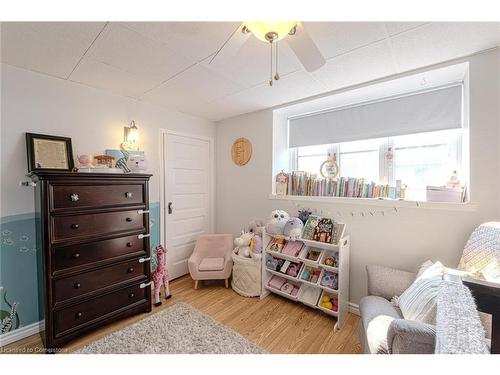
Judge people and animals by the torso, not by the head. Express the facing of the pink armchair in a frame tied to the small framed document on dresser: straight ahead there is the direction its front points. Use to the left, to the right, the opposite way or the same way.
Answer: to the right

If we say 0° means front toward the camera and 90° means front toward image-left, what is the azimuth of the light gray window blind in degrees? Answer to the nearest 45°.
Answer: approximately 45°

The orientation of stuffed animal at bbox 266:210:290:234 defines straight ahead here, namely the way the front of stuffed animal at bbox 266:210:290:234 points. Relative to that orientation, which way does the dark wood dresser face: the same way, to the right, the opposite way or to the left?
to the left

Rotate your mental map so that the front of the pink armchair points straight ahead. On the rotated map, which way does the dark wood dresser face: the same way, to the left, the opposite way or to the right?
to the left

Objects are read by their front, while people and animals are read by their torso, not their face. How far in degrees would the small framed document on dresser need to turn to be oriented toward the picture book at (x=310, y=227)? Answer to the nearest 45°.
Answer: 0° — it already faces it

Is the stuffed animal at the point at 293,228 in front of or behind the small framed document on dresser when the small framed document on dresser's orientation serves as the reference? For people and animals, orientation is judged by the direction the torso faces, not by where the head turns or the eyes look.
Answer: in front

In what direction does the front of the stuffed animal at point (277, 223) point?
toward the camera

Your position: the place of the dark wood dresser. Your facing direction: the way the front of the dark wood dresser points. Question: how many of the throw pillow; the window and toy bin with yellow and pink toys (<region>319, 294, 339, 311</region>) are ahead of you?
3

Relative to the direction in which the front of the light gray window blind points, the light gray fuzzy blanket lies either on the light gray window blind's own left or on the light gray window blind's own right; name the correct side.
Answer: on the light gray window blind's own left

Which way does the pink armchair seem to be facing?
toward the camera

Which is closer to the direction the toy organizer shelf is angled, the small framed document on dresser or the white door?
the small framed document on dresser

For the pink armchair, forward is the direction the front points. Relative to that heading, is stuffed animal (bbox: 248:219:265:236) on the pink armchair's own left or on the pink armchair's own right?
on the pink armchair's own left

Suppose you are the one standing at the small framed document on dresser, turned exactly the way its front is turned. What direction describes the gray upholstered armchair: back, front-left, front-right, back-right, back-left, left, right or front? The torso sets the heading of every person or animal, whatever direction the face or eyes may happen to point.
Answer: front

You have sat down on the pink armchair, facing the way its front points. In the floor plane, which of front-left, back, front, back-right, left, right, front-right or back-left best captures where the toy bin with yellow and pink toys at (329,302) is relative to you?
front-left

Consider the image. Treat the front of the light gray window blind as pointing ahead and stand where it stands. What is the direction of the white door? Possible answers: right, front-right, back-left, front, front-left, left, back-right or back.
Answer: front-right

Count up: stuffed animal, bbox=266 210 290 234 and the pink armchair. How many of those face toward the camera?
2

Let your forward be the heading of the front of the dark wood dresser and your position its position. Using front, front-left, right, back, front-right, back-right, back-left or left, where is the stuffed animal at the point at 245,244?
front-left

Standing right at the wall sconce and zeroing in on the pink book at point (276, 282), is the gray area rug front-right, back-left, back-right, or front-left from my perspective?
front-right

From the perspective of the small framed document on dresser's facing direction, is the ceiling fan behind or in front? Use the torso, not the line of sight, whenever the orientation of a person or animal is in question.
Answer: in front

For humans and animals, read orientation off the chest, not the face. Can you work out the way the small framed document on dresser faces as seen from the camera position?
facing the viewer and to the right of the viewer
